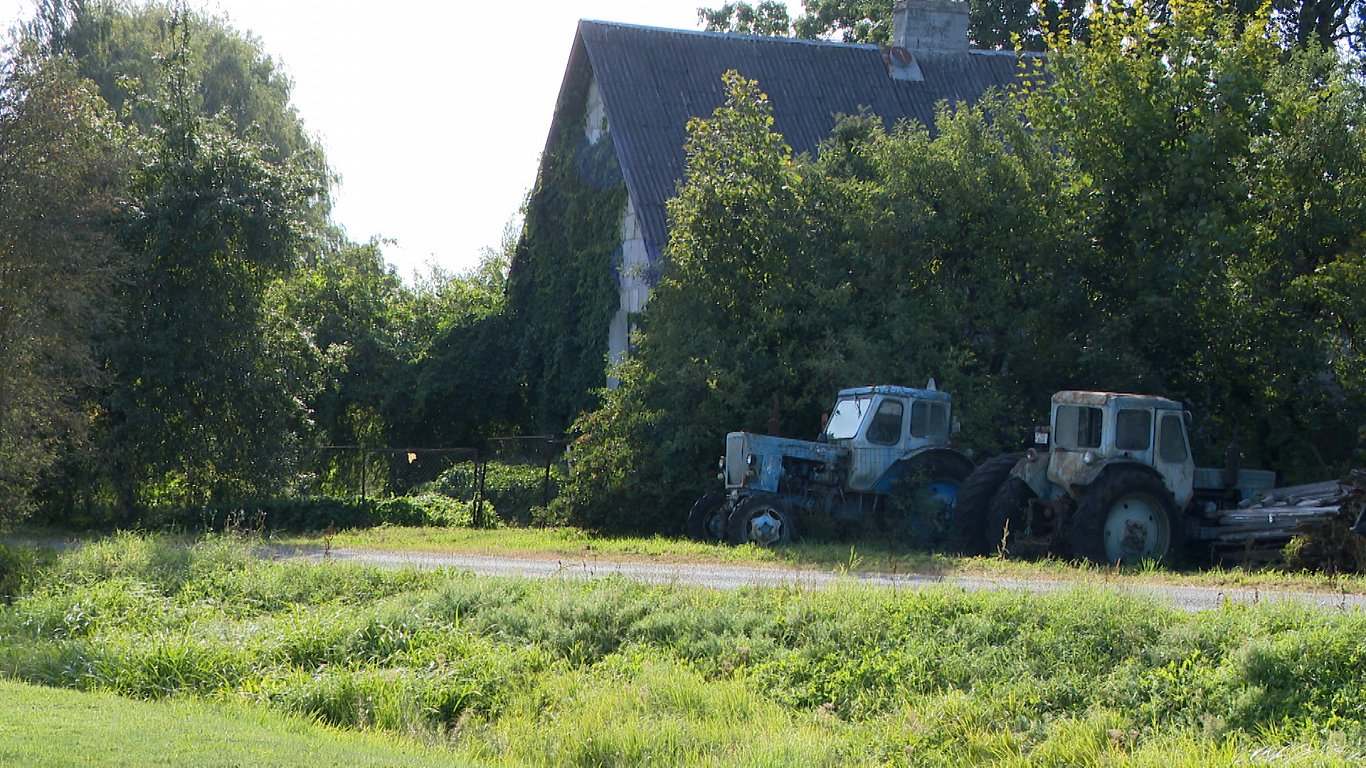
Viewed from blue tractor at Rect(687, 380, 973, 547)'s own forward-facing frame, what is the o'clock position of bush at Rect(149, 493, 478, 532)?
The bush is roughly at 2 o'clock from the blue tractor.

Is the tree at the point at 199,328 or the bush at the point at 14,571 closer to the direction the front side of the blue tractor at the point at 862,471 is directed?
the bush

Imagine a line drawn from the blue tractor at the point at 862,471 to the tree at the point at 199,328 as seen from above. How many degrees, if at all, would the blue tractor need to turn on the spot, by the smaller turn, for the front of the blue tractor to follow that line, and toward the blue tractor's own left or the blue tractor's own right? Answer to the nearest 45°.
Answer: approximately 45° to the blue tractor's own right

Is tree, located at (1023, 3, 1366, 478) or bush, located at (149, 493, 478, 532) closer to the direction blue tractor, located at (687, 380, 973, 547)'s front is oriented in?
the bush

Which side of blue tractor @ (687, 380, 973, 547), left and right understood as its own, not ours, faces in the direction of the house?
right

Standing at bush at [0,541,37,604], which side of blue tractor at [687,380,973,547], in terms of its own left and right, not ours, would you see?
front

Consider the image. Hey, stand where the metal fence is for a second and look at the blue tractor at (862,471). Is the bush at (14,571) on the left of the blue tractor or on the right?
right

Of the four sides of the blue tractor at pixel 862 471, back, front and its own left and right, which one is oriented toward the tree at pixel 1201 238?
back

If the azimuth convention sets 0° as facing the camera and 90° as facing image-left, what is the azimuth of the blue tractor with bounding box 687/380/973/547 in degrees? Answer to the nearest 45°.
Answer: approximately 45°
